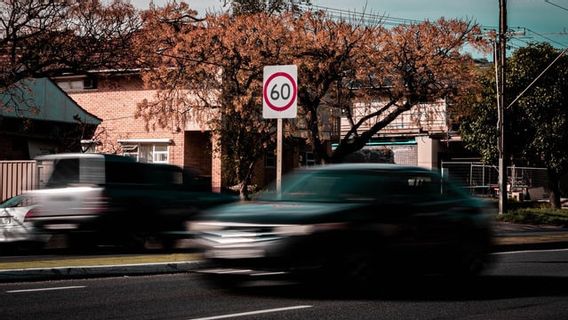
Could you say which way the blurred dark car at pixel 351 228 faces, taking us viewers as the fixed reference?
facing the viewer and to the left of the viewer

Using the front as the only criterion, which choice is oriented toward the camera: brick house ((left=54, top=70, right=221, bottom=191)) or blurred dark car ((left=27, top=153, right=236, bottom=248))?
the brick house

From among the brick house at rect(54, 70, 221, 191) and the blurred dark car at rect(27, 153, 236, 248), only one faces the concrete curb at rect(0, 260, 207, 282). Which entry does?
the brick house

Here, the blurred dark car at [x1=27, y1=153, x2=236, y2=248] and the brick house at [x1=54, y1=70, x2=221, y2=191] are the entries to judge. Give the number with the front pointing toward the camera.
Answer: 1

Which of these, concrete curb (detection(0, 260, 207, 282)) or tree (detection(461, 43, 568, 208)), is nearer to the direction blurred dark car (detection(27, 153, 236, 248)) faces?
the tree

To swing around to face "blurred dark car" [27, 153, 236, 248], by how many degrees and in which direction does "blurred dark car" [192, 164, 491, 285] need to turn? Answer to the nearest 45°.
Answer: approximately 90° to its right

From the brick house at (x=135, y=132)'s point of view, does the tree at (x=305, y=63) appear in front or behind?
in front

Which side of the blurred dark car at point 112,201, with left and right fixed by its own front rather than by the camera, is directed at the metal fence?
front

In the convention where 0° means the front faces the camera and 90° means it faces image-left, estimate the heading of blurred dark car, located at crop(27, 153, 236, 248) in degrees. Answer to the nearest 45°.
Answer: approximately 225°

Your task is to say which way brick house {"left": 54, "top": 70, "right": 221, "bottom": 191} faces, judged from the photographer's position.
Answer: facing the viewer
